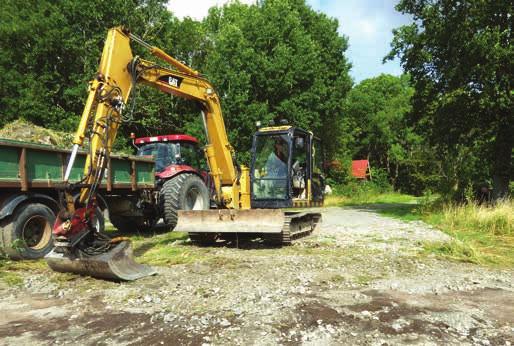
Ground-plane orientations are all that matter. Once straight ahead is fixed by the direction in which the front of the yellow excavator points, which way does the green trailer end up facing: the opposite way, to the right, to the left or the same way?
the opposite way

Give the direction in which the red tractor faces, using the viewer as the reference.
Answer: facing away from the viewer and to the right of the viewer

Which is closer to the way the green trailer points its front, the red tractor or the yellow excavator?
the red tractor

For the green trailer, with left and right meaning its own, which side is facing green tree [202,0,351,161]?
front

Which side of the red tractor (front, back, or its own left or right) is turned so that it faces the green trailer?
back

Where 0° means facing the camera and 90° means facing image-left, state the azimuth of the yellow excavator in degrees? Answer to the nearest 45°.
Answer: approximately 45°

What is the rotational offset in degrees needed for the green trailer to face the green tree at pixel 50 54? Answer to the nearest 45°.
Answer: approximately 45° to its left

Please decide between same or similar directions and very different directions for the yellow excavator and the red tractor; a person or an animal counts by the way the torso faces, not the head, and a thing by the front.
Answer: very different directions

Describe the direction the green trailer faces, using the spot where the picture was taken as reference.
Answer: facing away from the viewer and to the right of the viewer

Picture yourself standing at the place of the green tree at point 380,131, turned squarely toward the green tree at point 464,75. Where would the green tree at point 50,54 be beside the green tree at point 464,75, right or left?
right

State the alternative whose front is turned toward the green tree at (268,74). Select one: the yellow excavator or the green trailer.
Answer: the green trailer

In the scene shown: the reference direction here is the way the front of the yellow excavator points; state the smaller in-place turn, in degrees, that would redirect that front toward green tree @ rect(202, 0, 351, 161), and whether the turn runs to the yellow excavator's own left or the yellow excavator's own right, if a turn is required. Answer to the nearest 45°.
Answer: approximately 135° to the yellow excavator's own right

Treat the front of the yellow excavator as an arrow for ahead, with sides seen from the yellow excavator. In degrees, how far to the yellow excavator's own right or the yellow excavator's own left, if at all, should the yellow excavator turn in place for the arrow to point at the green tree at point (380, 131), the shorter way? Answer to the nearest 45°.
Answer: approximately 180°
